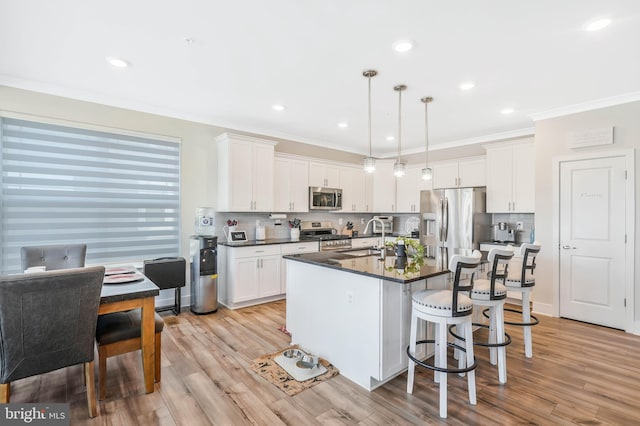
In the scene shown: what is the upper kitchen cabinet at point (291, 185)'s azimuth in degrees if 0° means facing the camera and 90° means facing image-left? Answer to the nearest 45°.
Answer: approximately 315°

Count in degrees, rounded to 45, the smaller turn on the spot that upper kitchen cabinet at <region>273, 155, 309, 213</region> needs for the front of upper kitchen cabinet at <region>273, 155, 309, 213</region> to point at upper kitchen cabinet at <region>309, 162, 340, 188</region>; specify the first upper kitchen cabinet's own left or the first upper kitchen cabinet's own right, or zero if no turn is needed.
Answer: approximately 90° to the first upper kitchen cabinet's own left

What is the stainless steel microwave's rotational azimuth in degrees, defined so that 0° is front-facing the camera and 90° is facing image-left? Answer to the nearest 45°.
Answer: approximately 315°

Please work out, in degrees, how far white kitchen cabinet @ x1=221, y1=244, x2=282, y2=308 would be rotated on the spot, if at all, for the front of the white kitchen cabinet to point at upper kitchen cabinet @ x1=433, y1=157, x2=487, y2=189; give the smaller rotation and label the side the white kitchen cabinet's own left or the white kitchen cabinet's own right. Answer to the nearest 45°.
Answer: approximately 45° to the white kitchen cabinet's own left

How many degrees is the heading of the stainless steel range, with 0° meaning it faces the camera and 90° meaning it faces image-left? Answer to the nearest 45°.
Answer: approximately 315°

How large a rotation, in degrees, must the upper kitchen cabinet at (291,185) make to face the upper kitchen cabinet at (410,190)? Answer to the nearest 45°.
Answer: approximately 45° to its left

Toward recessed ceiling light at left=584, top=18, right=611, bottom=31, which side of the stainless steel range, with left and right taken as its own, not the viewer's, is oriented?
front

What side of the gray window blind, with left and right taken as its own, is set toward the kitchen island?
front

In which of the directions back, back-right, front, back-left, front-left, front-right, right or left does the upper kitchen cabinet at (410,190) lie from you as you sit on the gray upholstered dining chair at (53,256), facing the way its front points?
left

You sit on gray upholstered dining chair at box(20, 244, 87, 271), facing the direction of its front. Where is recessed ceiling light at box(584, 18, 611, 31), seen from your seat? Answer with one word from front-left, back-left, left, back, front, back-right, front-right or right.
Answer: front-left

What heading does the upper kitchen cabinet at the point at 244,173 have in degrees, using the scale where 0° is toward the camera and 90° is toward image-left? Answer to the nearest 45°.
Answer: approximately 315°

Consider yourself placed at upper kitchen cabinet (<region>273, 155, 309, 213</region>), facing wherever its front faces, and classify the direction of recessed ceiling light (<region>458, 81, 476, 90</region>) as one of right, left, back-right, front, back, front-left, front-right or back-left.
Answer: front

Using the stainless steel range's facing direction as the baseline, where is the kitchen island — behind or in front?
in front

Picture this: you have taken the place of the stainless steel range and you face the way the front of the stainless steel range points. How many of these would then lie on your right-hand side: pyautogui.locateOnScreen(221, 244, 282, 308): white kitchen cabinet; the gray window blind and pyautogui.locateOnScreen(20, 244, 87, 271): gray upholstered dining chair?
3

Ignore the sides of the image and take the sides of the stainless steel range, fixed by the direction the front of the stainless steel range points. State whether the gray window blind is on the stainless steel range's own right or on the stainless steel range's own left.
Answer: on the stainless steel range's own right

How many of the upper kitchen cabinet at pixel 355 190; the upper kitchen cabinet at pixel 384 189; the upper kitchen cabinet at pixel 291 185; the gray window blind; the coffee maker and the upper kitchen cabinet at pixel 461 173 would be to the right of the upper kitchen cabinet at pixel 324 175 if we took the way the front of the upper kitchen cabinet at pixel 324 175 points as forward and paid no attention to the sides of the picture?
2
